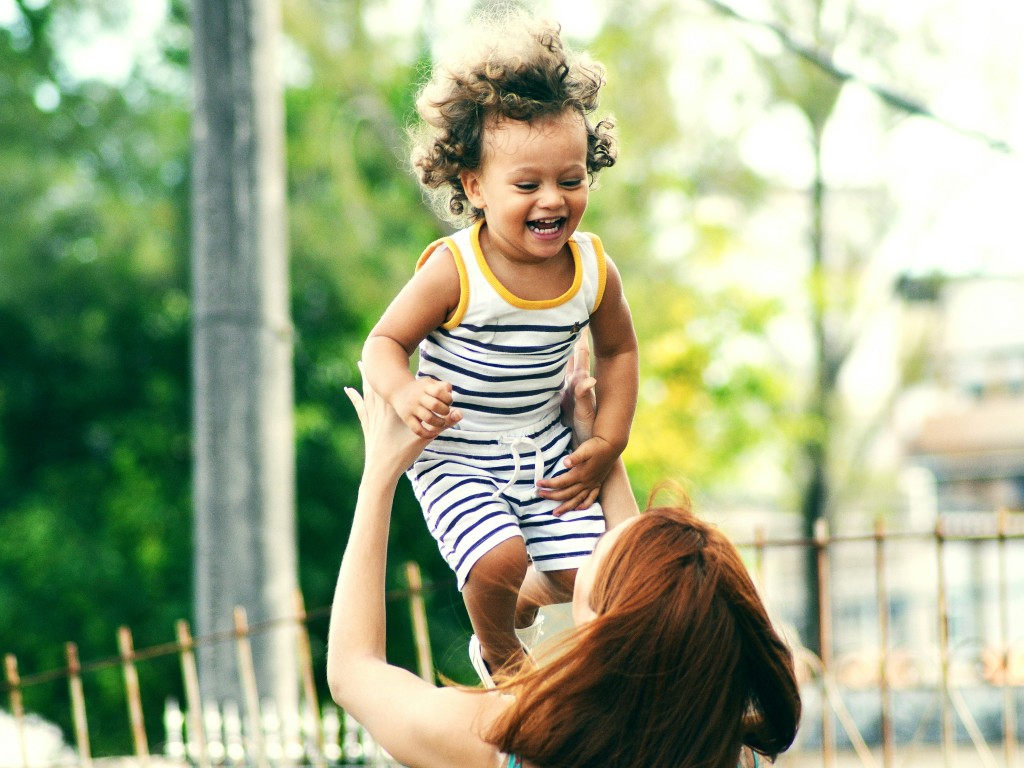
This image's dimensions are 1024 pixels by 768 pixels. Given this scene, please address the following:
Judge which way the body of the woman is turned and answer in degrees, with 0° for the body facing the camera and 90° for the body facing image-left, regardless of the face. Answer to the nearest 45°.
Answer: approximately 135°

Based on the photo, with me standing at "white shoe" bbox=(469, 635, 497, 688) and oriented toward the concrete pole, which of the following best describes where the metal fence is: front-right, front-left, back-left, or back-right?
front-right

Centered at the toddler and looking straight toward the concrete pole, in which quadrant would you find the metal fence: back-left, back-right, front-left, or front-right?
front-right
